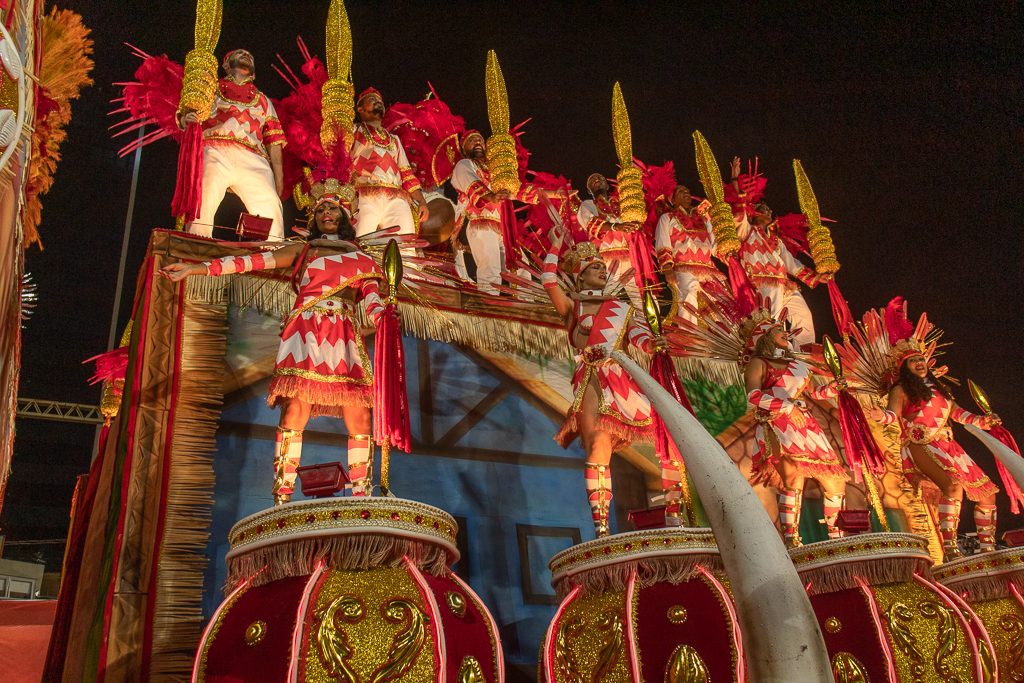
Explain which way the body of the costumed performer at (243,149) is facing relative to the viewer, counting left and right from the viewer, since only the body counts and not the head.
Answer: facing the viewer

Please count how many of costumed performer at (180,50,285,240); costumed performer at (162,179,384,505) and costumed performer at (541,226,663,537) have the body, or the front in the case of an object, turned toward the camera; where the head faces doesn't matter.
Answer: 3

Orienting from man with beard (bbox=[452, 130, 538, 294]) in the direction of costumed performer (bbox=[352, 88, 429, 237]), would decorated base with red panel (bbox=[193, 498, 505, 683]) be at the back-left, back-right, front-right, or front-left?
front-left

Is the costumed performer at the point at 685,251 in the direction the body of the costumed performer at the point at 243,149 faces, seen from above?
no

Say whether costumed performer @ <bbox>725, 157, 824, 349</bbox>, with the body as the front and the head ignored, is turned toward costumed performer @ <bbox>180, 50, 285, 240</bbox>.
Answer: no

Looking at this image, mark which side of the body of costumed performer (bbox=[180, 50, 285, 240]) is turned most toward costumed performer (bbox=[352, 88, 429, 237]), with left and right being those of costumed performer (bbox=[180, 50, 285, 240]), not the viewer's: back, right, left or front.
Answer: left

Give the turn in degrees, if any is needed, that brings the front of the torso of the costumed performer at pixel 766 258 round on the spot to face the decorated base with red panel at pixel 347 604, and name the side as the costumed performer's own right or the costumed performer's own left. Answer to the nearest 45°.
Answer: approximately 45° to the costumed performer's own right

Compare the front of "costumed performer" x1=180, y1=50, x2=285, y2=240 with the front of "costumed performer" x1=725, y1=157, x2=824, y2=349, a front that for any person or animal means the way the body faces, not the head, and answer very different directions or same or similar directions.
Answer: same or similar directions

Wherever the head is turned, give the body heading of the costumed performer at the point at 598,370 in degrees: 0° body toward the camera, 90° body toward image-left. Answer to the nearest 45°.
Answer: approximately 0°

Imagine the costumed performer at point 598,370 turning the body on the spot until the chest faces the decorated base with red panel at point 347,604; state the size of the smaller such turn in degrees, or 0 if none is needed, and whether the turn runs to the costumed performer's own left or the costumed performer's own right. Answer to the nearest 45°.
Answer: approximately 45° to the costumed performer's own right

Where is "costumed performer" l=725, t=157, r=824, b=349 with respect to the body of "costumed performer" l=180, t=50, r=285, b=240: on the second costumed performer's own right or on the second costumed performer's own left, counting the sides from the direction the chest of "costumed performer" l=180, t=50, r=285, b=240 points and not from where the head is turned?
on the second costumed performer's own left

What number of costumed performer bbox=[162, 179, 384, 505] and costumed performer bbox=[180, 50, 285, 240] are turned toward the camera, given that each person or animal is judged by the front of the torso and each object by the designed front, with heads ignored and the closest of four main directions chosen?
2

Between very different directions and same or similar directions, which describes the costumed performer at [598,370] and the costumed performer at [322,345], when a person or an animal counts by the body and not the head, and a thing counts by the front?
same or similar directions
